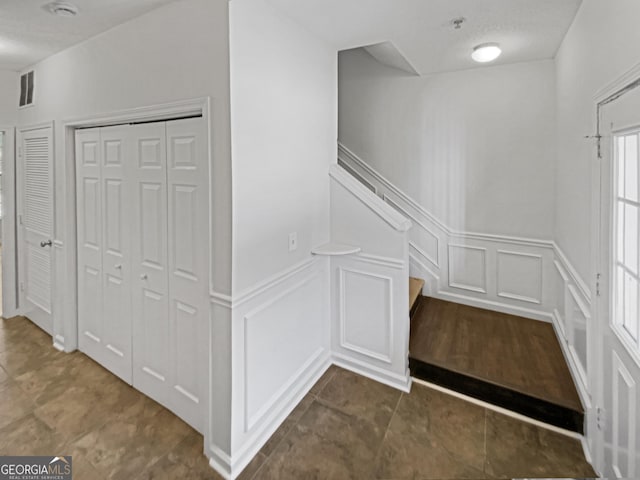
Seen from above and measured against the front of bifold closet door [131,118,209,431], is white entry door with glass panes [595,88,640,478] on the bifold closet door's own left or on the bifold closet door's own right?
on the bifold closet door's own left

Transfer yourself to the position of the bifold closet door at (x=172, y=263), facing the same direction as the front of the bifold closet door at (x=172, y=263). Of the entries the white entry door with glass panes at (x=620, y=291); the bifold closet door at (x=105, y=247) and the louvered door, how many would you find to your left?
1

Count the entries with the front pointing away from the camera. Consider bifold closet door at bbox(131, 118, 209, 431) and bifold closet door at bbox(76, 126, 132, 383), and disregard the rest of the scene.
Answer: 0

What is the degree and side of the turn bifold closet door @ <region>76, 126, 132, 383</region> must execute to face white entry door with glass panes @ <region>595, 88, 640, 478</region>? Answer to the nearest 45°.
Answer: approximately 90° to its left

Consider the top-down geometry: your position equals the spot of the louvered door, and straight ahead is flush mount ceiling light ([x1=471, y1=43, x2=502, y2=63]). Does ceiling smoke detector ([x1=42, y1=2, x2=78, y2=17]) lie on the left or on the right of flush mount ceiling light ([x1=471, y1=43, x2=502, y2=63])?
right

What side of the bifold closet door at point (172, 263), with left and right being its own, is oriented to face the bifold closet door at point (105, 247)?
right
